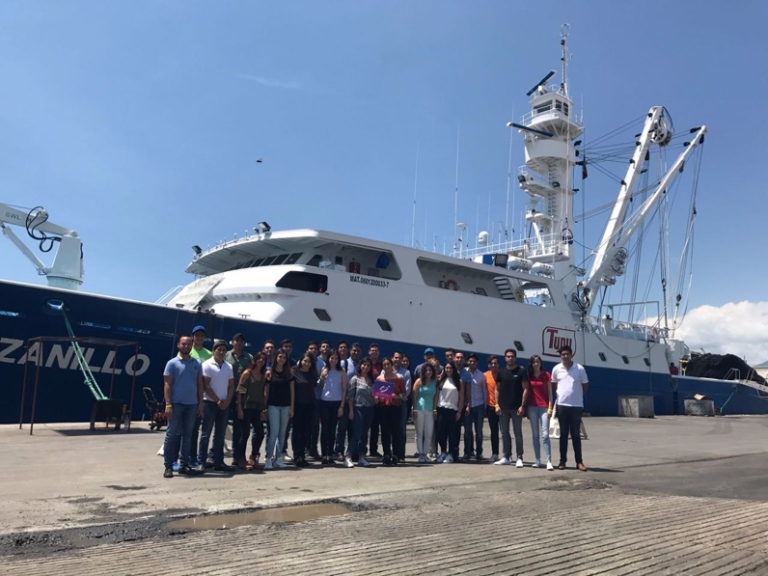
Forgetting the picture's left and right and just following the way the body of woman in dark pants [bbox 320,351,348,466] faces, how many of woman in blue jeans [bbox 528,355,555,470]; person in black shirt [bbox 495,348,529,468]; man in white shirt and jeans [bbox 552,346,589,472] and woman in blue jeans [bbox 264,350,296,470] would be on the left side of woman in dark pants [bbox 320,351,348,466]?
3

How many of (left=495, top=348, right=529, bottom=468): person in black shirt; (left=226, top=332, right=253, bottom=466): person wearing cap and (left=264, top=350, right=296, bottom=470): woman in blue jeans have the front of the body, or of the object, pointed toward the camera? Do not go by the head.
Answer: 3

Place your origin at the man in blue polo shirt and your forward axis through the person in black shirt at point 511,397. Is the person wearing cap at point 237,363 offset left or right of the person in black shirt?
left

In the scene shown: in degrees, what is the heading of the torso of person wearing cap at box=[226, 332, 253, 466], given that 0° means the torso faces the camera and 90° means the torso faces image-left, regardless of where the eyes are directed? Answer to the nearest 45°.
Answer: approximately 0°

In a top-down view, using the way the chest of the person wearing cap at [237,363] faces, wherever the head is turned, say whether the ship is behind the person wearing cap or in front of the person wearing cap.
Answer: behind

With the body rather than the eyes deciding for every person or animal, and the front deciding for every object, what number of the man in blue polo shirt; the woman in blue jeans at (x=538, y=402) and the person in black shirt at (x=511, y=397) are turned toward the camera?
3

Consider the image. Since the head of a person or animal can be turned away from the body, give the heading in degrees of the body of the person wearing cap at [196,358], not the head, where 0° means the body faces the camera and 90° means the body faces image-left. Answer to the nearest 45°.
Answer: approximately 0°
